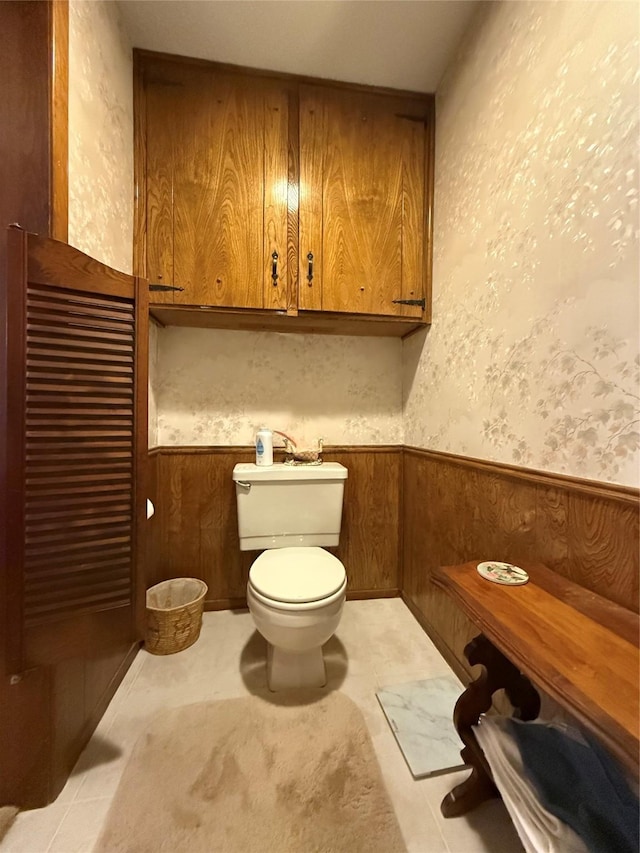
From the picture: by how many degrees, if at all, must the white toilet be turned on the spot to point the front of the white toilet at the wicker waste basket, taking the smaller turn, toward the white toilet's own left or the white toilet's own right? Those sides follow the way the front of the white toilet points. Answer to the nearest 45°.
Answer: approximately 90° to the white toilet's own right

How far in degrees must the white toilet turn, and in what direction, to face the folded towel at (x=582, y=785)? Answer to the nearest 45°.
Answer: approximately 45° to its left

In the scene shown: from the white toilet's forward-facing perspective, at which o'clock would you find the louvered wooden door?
The louvered wooden door is roughly at 2 o'clock from the white toilet.

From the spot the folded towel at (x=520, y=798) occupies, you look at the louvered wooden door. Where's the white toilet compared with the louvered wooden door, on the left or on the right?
right

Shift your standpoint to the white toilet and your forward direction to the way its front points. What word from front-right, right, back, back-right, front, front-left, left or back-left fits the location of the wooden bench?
front-left

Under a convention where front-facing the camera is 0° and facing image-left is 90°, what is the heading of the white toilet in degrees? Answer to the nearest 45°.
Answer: approximately 0°

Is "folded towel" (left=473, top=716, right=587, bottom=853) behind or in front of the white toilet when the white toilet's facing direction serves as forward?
in front
